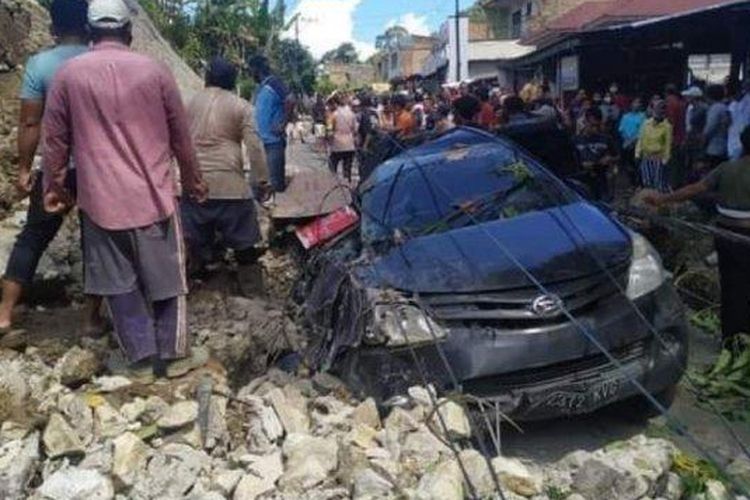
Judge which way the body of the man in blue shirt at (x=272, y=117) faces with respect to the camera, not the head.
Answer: to the viewer's left

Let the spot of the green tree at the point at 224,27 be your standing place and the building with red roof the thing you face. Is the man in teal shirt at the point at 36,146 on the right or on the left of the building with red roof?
right

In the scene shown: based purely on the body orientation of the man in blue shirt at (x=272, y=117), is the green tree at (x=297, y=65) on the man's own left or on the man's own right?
on the man's own right

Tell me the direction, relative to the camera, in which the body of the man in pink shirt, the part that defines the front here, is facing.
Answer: away from the camera

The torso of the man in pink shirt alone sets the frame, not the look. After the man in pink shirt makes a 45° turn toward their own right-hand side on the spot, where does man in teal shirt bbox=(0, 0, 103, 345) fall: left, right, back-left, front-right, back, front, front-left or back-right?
left

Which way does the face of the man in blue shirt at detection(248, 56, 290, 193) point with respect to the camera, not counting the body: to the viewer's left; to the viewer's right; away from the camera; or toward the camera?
to the viewer's left

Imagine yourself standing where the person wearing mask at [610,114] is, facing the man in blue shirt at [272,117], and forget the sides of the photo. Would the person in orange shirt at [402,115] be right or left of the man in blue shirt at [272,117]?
right

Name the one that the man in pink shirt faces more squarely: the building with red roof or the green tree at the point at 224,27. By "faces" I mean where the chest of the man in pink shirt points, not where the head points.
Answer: the green tree

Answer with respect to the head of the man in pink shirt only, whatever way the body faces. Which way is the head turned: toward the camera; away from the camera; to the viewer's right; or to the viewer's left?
away from the camera

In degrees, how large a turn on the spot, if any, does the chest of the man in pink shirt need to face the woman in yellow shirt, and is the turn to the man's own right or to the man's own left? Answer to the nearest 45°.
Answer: approximately 45° to the man's own right

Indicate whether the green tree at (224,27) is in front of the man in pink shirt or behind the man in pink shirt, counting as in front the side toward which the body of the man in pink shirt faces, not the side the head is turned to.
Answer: in front

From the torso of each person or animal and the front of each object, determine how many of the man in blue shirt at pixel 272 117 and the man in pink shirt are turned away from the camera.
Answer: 1
